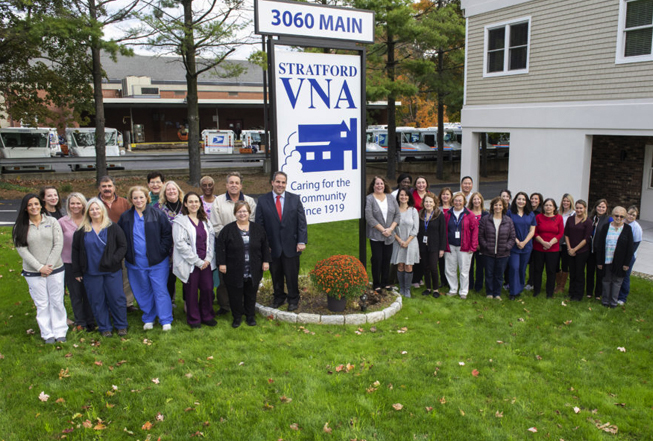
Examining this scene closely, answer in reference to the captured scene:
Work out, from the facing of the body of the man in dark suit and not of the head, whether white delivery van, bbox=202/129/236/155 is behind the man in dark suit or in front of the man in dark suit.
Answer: behind

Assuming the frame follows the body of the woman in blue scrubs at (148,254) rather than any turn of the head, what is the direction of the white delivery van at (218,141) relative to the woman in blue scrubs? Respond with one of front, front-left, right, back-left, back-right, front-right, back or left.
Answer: back

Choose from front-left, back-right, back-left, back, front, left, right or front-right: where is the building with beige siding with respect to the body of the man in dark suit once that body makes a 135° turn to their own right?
right

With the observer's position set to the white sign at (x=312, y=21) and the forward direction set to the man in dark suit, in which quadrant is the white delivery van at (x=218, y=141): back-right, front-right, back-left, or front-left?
back-right

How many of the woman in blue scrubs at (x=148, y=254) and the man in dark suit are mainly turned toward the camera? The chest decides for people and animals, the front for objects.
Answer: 2

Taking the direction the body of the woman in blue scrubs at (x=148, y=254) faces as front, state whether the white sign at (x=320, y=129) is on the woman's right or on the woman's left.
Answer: on the woman's left

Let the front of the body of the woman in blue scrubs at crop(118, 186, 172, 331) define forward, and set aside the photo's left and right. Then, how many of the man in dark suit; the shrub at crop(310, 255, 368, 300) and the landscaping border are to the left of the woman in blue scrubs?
3

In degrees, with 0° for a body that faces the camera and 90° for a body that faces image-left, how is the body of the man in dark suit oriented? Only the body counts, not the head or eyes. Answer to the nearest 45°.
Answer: approximately 0°
